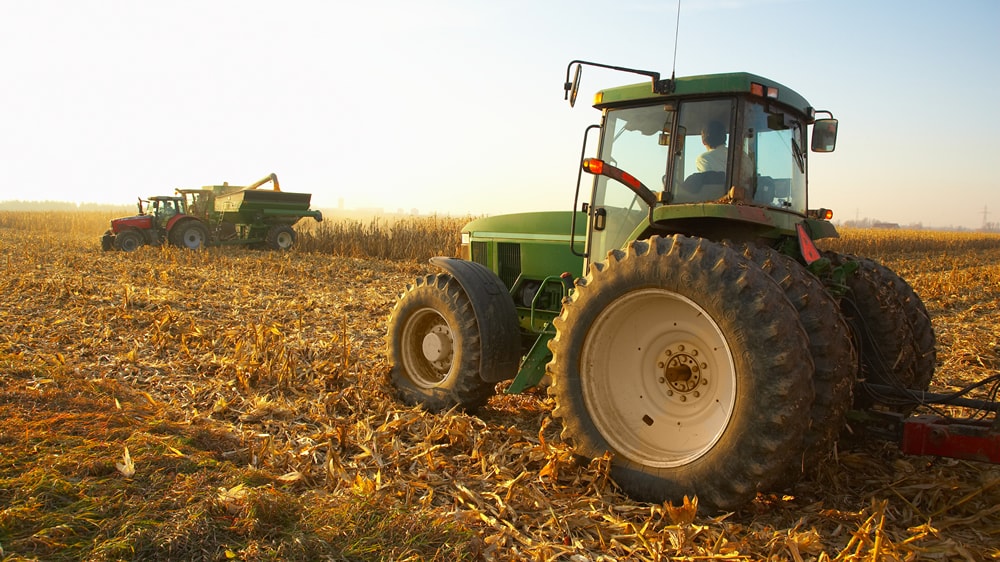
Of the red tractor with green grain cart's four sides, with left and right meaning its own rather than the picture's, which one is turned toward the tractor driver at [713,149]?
left

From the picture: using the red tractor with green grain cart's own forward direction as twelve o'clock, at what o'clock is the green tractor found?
The green tractor is roughly at 9 o'clock from the red tractor with green grain cart.

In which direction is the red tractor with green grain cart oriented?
to the viewer's left

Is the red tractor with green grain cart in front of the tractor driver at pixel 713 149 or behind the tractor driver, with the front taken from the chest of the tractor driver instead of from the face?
in front

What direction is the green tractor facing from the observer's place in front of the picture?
facing away from the viewer and to the left of the viewer

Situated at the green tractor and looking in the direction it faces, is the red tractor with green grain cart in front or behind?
in front

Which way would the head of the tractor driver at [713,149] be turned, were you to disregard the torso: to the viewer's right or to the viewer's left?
to the viewer's left

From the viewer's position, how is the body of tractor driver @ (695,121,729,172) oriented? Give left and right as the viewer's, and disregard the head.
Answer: facing away from the viewer and to the left of the viewer

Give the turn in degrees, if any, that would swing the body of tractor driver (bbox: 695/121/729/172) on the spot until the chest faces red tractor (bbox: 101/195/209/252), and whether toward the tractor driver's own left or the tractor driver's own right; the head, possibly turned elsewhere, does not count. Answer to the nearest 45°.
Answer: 0° — they already face it
